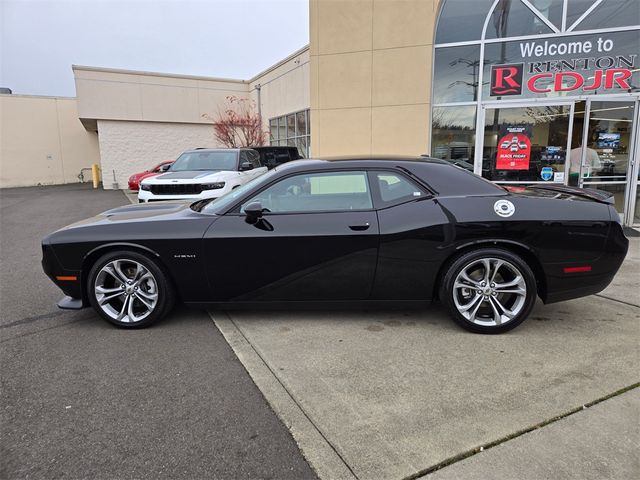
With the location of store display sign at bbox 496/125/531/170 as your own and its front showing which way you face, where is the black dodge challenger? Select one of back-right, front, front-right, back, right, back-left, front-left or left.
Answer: front

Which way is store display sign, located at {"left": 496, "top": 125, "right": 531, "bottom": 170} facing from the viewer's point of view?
toward the camera

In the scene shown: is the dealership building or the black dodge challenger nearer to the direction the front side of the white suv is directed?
the black dodge challenger

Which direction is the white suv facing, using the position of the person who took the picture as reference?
facing the viewer and to the left of the viewer

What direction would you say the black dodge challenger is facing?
to the viewer's left

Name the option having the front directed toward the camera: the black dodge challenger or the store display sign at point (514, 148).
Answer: the store display sign

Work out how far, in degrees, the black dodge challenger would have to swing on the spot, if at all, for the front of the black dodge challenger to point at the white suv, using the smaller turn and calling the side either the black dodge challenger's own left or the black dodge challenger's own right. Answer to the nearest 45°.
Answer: approximately 45° to the black dodge challenger's own right

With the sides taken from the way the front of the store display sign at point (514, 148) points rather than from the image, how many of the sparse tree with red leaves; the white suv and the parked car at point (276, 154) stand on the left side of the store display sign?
0

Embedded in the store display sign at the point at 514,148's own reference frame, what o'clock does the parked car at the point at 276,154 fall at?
The parked car is roughly at 4 o'clock from the store display sign.

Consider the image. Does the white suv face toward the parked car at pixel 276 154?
no

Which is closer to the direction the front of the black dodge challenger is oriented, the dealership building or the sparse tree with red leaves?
the sparse tree with red leaves

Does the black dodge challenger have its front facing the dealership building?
no

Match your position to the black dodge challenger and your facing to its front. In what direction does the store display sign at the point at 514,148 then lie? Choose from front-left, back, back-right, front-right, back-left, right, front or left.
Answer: back-right

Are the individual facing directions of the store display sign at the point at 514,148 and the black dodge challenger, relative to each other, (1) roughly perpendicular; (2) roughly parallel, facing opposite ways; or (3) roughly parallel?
roughly perpendicular

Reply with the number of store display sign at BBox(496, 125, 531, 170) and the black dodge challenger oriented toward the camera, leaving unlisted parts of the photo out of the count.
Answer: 1

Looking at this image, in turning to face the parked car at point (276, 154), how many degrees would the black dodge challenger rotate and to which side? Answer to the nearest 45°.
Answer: approximately 90° to its right

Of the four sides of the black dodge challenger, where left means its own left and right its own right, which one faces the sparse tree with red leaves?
right

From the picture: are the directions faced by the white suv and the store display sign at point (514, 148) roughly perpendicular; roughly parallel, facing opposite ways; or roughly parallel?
roughly parallel
